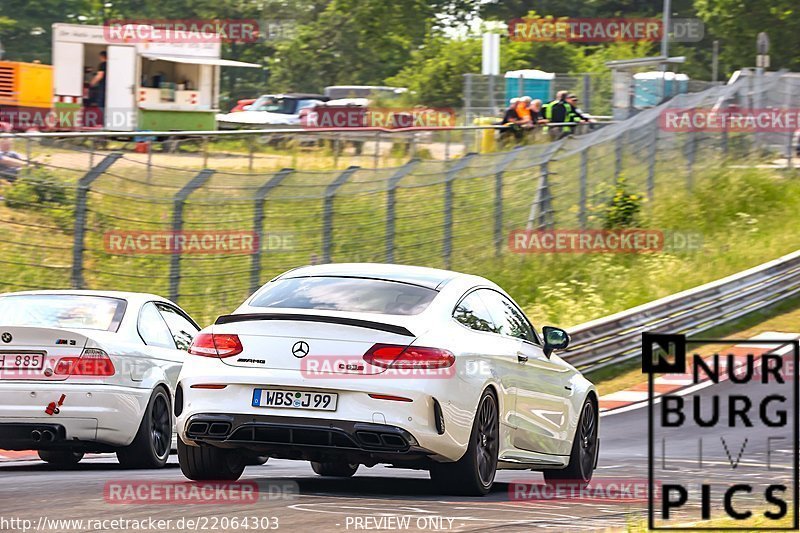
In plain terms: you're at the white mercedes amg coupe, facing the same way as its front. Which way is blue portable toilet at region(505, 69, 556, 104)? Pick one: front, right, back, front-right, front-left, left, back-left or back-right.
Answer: front-left

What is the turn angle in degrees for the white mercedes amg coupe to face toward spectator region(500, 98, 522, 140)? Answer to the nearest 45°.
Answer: approximately 45° to its left

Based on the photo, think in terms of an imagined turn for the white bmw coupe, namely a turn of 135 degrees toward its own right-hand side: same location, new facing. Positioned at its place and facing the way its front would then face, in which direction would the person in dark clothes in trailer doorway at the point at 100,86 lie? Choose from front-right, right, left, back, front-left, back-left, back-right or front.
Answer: back

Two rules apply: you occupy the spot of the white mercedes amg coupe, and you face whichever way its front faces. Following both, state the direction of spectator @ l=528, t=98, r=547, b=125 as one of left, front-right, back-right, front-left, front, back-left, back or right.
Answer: front-left

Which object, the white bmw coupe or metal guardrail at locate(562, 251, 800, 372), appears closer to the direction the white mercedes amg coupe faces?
the metal guardrail

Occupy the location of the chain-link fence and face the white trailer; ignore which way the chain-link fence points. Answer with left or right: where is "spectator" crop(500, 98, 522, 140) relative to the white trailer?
right

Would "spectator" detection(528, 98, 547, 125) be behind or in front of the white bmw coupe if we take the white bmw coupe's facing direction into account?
in front

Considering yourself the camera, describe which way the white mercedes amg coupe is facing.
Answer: facing away from the viewer and to the right of the viewer

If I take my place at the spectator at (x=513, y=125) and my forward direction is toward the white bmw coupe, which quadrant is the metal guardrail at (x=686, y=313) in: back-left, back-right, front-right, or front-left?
front-left

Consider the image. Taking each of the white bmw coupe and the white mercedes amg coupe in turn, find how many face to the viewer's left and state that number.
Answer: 0

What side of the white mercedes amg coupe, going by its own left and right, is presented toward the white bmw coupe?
left

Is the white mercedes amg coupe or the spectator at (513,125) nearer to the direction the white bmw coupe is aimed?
the spectator

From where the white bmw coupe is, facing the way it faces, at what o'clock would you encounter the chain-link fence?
The chain-link fence is roughly at 11 o'clock from the white bmw coupe.

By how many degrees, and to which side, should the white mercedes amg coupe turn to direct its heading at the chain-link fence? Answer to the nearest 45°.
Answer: approximately 45° to its left
